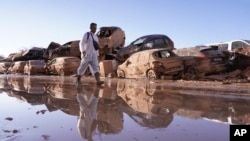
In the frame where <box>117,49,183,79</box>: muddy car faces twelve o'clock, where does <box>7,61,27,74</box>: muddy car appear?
<box>7,61,27,74</box>: muddy car is roughly at 12 o'clock from <box>117,49,183,79</box>: muddy car.

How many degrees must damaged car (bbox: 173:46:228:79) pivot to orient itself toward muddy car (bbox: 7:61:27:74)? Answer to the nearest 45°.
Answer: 0° — it already faces it
